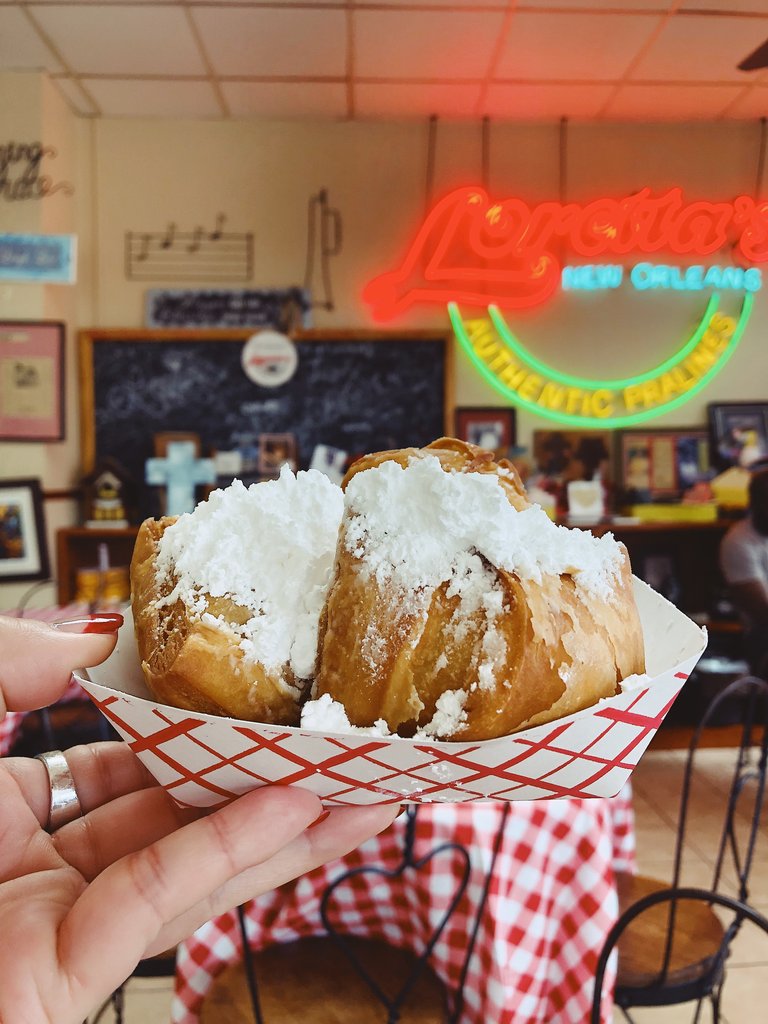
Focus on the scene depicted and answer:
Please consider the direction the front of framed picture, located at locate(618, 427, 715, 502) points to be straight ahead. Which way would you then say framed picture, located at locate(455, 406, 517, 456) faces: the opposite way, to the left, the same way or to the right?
the same way

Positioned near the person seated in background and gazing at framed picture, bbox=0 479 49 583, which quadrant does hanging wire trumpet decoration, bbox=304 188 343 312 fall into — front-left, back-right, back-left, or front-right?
front-right

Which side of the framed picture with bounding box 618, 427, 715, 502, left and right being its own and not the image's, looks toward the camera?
front

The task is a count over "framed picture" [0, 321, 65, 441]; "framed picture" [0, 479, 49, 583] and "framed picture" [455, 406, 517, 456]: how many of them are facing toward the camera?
3

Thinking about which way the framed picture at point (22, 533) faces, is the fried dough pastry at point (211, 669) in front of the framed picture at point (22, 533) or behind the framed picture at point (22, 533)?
in front

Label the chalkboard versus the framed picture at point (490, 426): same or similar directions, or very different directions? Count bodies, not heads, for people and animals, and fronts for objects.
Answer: same or similar directions

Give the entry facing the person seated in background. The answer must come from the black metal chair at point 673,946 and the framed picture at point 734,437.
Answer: the framed picture

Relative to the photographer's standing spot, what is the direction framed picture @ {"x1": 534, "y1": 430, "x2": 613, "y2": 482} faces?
facing the viewer

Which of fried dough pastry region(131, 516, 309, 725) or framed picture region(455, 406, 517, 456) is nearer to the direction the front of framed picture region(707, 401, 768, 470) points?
the fried dough pastry

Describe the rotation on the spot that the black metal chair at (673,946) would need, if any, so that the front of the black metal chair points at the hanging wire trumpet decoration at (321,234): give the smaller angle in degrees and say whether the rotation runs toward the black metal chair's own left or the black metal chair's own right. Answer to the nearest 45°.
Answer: approximately 90° to the black metal chair's own right

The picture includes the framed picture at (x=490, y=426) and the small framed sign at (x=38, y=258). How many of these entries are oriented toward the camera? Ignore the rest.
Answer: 2

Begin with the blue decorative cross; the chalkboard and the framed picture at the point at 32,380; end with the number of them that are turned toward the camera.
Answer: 3

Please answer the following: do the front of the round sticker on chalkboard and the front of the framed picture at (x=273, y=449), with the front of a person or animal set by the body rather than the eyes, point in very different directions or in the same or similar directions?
same or similar directions

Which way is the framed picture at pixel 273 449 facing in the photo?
toward the camera

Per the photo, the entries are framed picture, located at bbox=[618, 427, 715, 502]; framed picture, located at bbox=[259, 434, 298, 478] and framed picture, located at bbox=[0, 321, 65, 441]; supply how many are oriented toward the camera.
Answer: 3

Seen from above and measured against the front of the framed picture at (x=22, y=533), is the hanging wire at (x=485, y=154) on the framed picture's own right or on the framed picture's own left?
on the framed picture's own left
